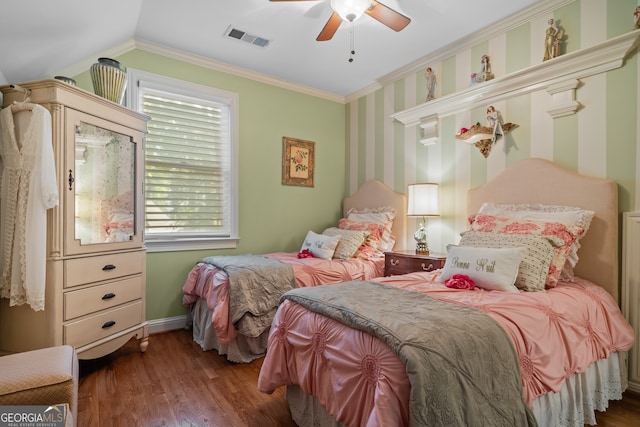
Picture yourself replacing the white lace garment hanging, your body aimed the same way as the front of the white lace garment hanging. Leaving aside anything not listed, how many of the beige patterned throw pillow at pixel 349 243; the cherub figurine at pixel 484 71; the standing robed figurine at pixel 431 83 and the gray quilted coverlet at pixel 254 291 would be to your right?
0

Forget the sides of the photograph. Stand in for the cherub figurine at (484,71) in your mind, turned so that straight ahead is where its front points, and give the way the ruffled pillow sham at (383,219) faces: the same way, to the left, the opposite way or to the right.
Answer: the same way

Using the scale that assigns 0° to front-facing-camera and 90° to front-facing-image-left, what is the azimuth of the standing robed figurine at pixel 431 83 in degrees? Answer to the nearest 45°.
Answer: approximately 45°

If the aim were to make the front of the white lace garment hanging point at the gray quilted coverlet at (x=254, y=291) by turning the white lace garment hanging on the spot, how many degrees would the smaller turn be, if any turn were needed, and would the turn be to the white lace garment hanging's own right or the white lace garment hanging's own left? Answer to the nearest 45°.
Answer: approximately 90° to the white lace garment hanging's own left

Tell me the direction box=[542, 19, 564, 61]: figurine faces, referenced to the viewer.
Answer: facing the viewer and to the left of the viewer

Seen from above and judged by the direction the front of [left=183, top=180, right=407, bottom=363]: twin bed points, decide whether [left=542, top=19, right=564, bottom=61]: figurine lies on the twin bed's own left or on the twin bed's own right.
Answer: on the twin bed's own left

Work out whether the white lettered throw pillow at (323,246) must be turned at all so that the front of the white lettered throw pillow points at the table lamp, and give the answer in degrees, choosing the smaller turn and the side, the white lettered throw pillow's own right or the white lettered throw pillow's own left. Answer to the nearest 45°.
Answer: approximately 135° to the white lettered throw pillow's own left

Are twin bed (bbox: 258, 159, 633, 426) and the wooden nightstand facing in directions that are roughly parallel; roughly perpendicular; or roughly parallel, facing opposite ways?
roughly parallel

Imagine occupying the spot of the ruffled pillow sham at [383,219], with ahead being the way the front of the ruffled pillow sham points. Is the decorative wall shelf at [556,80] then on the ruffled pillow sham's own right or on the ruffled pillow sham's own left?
on the ruffled pillow sham's own left

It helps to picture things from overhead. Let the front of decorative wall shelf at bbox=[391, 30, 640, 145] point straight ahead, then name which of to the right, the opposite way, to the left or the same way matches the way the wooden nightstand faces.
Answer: the same way

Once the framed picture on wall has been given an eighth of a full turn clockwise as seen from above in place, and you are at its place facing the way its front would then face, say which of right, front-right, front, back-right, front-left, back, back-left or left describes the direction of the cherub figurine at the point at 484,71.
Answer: front-left

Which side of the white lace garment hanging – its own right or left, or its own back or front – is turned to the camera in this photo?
front

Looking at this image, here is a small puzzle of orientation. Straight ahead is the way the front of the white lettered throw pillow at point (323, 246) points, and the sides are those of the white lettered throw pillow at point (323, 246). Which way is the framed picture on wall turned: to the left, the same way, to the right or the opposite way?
to the left

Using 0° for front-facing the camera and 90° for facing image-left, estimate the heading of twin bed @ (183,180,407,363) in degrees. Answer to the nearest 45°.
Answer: approximately 45°

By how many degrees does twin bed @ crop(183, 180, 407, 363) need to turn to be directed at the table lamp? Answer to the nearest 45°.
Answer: approximately 135° to its left

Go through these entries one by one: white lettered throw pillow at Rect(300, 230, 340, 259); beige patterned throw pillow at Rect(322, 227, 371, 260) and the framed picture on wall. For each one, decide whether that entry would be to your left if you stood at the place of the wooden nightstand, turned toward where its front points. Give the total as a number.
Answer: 0

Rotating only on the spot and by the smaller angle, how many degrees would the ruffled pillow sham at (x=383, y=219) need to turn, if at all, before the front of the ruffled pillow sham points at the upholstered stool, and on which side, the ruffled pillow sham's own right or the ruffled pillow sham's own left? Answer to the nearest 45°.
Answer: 0° — it already faces it

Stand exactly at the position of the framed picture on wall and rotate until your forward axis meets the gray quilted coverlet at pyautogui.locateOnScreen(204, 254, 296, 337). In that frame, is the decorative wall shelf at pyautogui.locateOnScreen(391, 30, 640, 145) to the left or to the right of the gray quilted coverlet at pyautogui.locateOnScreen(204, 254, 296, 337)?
left

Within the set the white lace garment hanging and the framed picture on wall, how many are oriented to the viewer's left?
0

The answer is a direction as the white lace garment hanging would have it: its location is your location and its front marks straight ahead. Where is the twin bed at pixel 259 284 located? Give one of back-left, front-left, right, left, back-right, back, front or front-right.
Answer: left

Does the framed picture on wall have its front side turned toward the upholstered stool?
no
